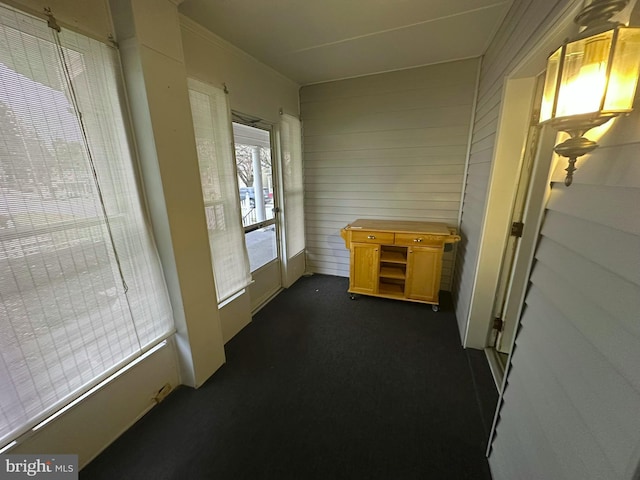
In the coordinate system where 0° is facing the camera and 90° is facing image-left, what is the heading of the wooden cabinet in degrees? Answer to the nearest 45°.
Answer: approximately 0°

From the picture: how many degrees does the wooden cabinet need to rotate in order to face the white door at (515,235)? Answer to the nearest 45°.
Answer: approximately 45° to its left

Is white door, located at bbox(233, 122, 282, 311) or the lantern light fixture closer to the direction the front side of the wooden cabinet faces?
the lantern light fixture

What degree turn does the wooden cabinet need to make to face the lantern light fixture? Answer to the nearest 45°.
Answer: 0° — it already faces it

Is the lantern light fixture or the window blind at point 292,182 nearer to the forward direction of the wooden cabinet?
the lantern light fixture

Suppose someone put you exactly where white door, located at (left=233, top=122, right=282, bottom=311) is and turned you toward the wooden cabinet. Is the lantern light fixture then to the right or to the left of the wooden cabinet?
right

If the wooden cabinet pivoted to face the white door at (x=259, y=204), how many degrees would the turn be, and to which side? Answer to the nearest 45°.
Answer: approximately 90° to its right

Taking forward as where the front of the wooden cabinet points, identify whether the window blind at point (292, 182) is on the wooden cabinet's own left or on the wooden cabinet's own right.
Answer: on the wooden cabinet's own right

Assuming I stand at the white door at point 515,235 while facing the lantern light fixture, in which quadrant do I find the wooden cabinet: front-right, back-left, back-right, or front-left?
back-right
